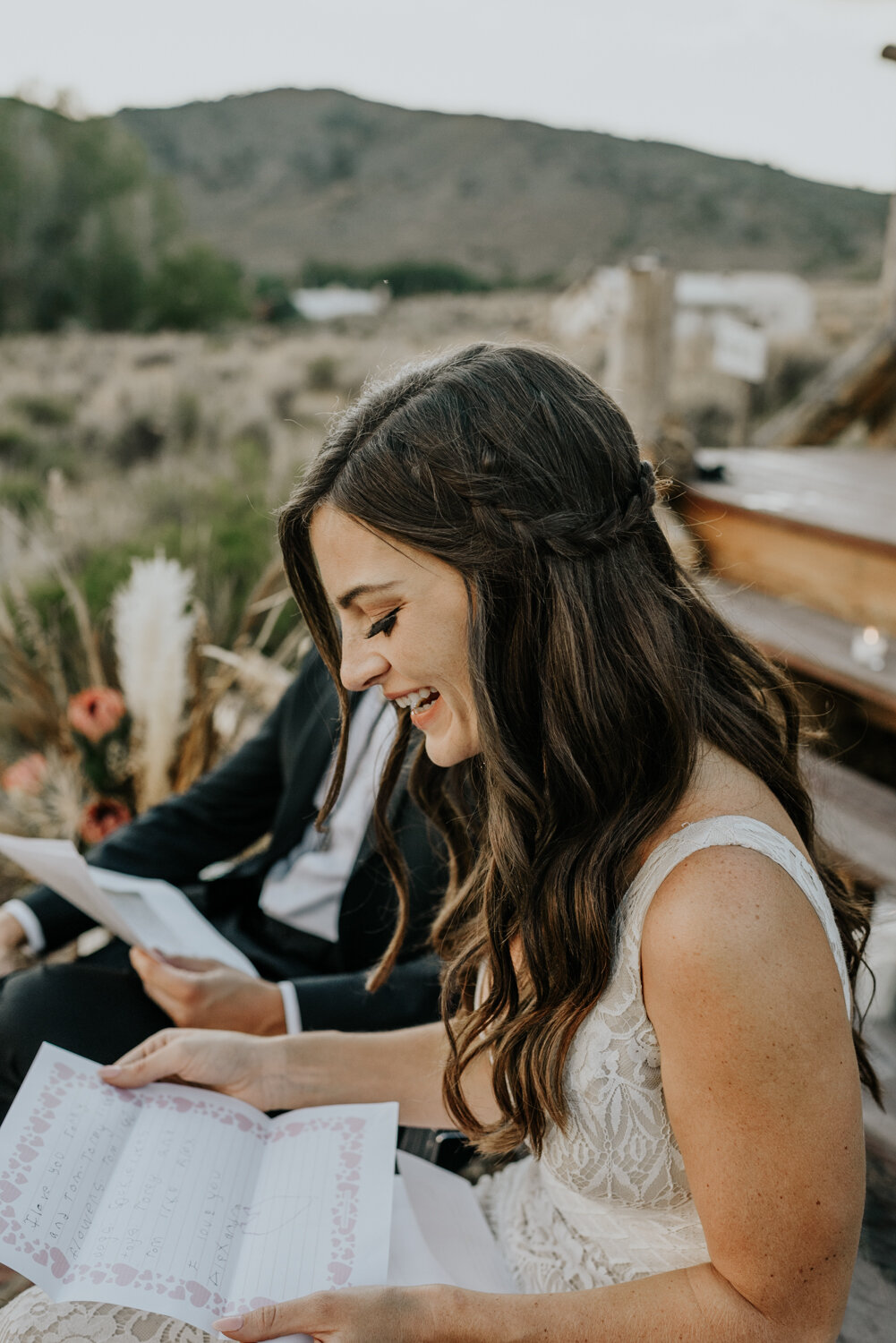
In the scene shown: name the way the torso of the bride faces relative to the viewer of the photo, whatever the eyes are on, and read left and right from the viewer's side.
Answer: facing to the left of the viewer

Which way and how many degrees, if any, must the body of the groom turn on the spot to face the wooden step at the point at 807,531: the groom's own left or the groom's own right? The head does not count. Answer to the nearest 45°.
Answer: approximately 180°

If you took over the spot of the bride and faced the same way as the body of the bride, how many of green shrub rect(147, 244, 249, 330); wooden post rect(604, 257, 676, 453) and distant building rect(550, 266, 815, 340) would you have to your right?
3

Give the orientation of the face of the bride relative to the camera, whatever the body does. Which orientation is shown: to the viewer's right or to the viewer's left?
to the viewer's left

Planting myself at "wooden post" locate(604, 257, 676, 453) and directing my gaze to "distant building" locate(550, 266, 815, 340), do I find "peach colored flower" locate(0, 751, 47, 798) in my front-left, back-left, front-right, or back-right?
back-left

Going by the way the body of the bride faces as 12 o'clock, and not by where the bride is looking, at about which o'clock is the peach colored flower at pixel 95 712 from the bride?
The peach colored flower is roughly at 2 o'clock from the bride.

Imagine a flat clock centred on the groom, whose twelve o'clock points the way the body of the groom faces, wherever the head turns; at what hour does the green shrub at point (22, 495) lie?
The green shrub is roughly at 4 o'clock from the groom.

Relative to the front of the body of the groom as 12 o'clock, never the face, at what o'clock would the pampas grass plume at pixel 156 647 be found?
The pampas grass plume is roughly at 4 o'clock from the groom.

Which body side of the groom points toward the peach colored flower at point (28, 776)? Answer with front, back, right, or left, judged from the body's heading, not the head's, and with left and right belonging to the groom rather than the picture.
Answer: right

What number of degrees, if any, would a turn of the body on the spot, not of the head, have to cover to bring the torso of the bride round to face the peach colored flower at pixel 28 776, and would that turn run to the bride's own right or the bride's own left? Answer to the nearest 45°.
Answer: approximately 45° to the bride's own right
